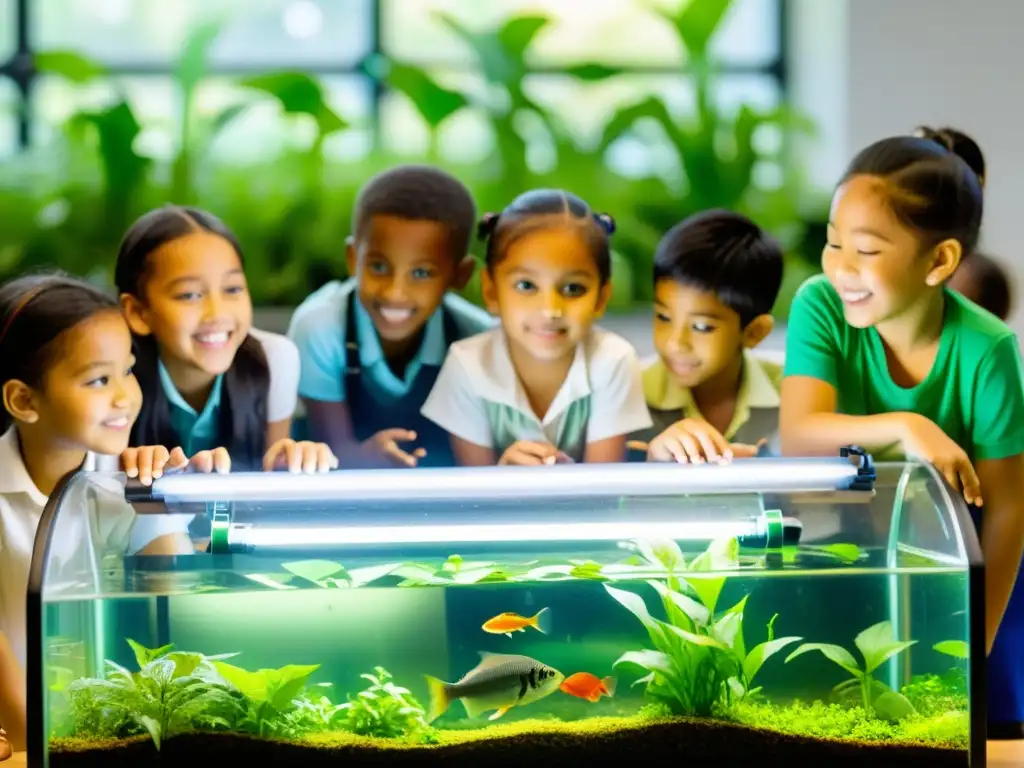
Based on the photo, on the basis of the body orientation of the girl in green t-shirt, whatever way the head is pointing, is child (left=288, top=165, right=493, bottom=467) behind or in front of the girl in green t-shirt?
in front

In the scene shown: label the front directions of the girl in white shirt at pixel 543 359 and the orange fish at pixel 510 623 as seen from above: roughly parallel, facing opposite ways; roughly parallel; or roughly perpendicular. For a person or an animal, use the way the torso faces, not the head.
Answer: roughly perpendicular

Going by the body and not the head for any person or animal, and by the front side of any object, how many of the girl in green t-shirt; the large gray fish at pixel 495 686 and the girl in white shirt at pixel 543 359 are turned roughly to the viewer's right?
1

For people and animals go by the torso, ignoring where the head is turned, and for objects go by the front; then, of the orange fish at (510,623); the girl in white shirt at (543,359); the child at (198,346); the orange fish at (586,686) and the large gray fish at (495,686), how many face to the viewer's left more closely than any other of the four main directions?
2

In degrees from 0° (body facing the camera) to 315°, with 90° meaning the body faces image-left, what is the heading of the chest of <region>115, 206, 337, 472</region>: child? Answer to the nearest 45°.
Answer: approximately 315°

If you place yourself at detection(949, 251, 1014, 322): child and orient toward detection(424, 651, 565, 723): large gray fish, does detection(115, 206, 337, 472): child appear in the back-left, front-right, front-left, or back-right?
front-right

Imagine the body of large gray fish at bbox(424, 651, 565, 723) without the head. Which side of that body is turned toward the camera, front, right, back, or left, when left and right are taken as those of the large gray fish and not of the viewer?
right

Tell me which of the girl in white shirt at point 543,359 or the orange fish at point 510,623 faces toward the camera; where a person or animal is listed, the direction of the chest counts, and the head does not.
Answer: the girl in white shirt

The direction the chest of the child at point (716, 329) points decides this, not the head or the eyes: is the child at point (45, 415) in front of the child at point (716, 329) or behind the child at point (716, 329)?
in front

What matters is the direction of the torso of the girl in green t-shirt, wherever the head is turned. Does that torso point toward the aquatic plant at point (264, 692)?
yes

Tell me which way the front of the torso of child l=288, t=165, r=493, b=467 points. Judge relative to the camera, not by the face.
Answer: toward the camera

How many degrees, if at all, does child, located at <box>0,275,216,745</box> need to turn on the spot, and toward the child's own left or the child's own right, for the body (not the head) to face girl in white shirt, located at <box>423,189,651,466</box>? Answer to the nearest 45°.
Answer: approximately 45° to the child's own left

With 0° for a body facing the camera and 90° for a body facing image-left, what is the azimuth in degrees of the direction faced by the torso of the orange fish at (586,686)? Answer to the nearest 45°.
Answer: approximately 90°

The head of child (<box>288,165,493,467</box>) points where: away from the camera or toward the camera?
toward the camera

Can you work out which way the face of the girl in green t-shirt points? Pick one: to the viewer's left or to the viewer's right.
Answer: to the viewer's left

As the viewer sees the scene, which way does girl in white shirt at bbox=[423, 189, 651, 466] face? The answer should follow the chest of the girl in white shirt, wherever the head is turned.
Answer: toward the camera
